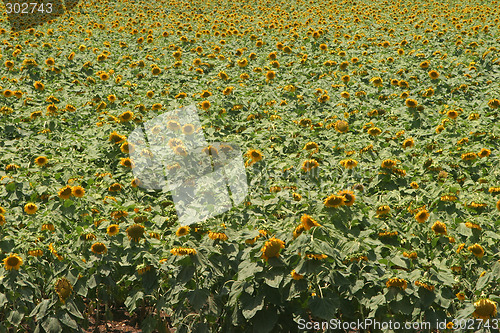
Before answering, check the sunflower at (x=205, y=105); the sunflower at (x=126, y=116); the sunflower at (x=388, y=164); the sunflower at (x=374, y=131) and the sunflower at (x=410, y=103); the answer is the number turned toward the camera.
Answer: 5

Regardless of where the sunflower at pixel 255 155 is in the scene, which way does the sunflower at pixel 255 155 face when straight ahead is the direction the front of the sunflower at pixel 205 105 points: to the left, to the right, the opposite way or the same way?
the same way

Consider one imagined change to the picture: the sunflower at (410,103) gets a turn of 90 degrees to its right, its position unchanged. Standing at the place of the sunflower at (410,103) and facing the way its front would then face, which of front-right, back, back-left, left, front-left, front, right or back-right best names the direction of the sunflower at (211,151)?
front-left

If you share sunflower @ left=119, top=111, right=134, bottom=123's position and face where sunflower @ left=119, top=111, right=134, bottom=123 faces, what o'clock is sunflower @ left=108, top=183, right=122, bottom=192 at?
sunflower @ left=108, top=183, right=122, bottom=192 is roughly at 12 o'clock from sunflower @ left=119, top=111, right=134, bottom=123.

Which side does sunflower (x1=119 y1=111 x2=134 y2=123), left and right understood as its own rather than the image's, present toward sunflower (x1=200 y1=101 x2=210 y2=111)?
left

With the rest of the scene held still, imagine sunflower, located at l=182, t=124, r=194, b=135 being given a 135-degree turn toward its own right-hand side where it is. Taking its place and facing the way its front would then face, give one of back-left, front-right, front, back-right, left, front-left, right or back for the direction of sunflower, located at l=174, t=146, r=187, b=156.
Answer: back-left

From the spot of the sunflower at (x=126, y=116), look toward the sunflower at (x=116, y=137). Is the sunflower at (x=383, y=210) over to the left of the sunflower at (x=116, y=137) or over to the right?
left

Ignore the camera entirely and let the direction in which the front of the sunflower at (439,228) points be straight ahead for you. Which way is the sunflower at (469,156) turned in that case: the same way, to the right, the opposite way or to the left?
the same way

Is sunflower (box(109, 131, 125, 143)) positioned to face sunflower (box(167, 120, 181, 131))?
no

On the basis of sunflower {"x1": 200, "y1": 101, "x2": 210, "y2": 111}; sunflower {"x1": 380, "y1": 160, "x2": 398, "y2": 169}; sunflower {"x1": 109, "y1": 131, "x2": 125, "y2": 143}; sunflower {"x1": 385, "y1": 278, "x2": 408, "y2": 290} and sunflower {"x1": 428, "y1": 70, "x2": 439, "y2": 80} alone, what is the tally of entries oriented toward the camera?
5

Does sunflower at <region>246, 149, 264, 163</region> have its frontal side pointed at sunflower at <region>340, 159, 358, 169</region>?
no

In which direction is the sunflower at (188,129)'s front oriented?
toward the camera

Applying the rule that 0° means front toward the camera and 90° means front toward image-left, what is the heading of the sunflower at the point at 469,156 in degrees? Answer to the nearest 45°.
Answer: approximately 0°

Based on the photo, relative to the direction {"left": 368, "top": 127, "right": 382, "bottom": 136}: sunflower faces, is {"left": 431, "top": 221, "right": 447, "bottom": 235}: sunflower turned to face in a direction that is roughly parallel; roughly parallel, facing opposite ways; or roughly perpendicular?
roughly parallel

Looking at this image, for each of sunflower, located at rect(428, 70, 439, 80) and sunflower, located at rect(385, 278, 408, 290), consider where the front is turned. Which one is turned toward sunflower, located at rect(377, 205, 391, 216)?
sunflower, located at rect(428, 70, 439, 80)

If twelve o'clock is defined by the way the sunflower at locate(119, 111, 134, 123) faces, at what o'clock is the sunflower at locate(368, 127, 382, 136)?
the sunflower at locate(368, 127, 382, 136) is roughly at 10 o'clock from the sunflower at locate(119, 111, 134, 123).

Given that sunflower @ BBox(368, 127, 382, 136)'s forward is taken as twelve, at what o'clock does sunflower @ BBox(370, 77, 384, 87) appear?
sunflower @ BBox(370, 77, 384, 87) is roughly at 6 o'clock from sunflower @ BBox(368, 127, 382, 136).

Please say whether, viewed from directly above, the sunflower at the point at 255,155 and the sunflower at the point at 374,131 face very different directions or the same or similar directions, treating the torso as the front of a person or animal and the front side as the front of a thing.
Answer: same or similar directions

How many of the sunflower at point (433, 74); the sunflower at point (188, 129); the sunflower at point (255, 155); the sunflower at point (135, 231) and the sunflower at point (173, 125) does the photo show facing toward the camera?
5

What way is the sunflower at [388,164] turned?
toward the camera

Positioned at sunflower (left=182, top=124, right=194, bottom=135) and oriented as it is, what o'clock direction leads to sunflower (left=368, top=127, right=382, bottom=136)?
sunflower (left=368, top=127, right=382, bottom=136) is roughly at 9 o'clock from sunflower (left=182, top=124, right=194, bottom=135).
